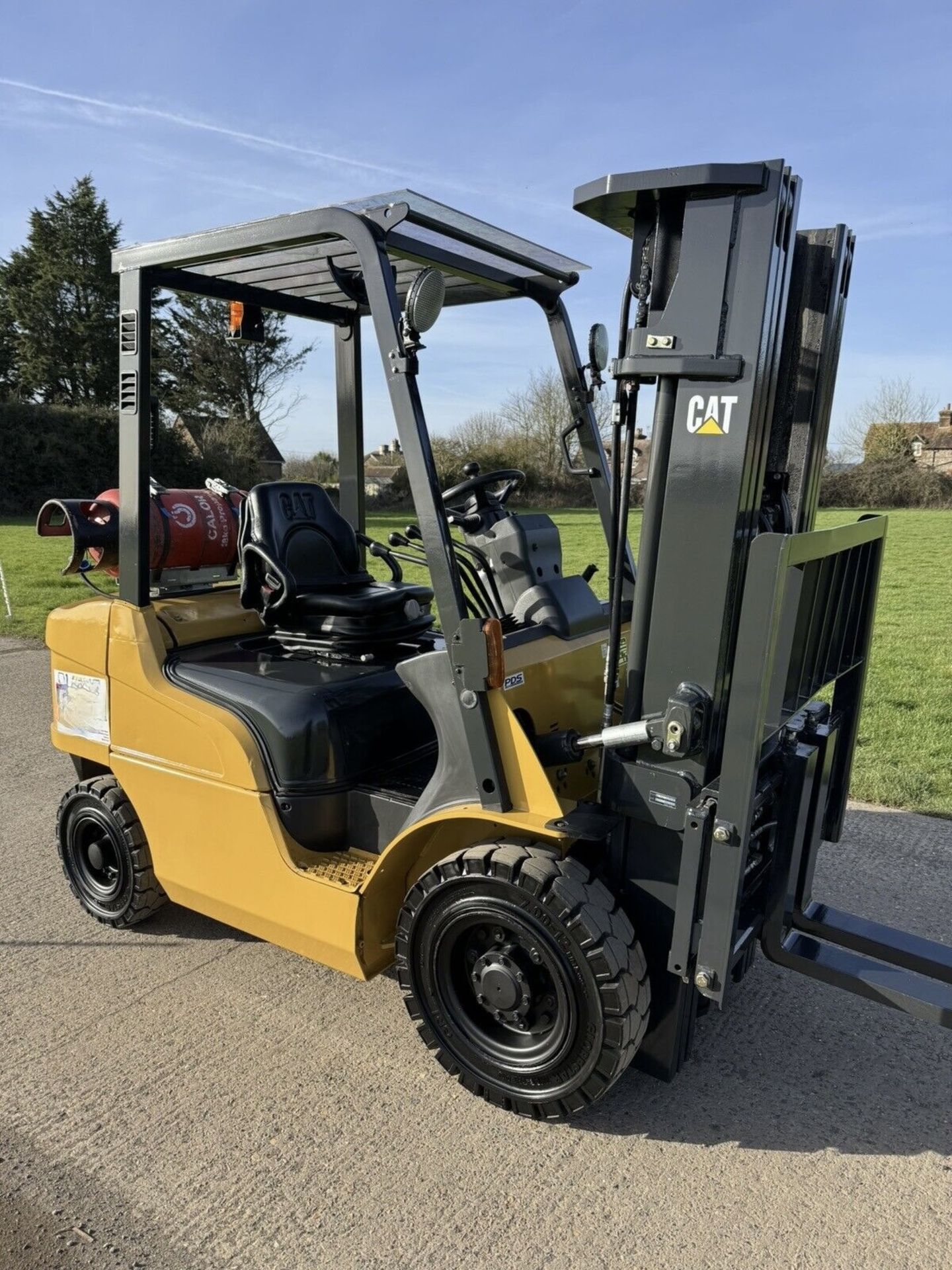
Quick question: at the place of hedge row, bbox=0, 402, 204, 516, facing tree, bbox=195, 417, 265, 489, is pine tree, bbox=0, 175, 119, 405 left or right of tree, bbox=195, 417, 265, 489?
left

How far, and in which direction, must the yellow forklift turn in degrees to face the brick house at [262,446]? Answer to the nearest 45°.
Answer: approximately 135° to its left

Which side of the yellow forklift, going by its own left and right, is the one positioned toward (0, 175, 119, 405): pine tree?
back

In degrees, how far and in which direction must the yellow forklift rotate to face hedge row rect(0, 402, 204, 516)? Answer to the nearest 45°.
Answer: approximately 180°

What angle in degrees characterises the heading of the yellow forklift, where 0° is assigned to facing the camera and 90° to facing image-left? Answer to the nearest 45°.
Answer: approximately 315°

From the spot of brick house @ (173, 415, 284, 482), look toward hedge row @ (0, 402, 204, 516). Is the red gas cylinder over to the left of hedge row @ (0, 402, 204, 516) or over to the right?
left

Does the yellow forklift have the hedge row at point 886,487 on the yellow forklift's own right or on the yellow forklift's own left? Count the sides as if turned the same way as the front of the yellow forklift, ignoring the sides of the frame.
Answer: on the yellow forklift's own left

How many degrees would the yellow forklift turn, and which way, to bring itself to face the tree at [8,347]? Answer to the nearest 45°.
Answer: approximately 180°

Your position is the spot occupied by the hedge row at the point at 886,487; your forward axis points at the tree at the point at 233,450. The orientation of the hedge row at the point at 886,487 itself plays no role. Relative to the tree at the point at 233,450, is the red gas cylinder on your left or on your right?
left
